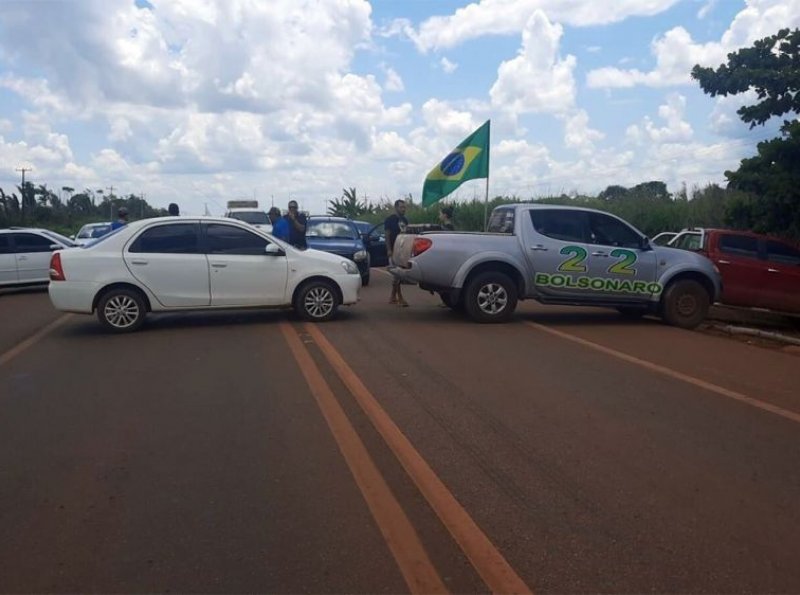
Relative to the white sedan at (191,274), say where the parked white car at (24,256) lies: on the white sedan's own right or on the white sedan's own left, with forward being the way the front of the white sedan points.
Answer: on the white sedan's own left

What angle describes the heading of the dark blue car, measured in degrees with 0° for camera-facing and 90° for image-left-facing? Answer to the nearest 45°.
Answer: approximately 0°

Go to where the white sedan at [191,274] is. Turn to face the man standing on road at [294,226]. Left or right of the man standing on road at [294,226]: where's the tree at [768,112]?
right

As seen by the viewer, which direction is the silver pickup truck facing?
to the viewer's right

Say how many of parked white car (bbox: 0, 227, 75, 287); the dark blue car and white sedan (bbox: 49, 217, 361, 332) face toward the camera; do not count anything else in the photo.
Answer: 1

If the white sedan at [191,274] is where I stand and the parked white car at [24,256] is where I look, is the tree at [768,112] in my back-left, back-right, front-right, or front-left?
back-right

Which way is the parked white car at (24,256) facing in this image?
to the viewer's right

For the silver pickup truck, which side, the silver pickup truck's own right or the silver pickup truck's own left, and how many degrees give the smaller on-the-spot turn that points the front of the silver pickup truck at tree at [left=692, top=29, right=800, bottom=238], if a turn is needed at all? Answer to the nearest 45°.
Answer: approximately 45° to the silver pickup truck's own left

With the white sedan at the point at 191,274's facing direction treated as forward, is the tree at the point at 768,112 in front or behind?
in front

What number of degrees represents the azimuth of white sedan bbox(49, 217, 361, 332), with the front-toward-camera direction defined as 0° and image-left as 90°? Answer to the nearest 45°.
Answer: approximately 270°

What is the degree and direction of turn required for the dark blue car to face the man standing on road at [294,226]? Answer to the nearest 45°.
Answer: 0° — it already faces them

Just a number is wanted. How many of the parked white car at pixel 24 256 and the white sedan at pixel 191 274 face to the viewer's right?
2

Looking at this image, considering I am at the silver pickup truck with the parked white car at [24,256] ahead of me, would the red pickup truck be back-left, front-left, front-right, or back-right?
back-right
